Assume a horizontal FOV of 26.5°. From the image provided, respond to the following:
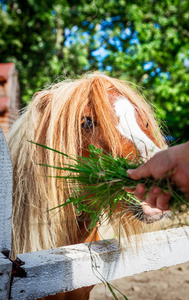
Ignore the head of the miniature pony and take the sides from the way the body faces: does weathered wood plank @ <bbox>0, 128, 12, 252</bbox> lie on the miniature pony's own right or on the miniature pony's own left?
on the miniature pony's own right

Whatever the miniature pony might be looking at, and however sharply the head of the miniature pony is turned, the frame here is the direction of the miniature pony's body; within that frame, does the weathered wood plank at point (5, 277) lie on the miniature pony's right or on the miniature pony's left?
on the miniature pony's right

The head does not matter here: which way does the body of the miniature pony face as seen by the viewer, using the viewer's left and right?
facing the viewer and to the right of the viewer
